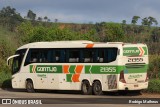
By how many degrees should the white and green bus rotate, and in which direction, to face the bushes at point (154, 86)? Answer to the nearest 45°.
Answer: approximately 135° to its right

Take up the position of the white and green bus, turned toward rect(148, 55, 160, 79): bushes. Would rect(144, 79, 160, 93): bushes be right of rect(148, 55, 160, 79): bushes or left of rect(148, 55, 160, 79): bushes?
right

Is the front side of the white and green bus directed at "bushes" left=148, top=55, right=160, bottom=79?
no

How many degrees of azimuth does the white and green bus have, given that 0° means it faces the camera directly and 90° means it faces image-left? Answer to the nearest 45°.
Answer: approximately 135°
